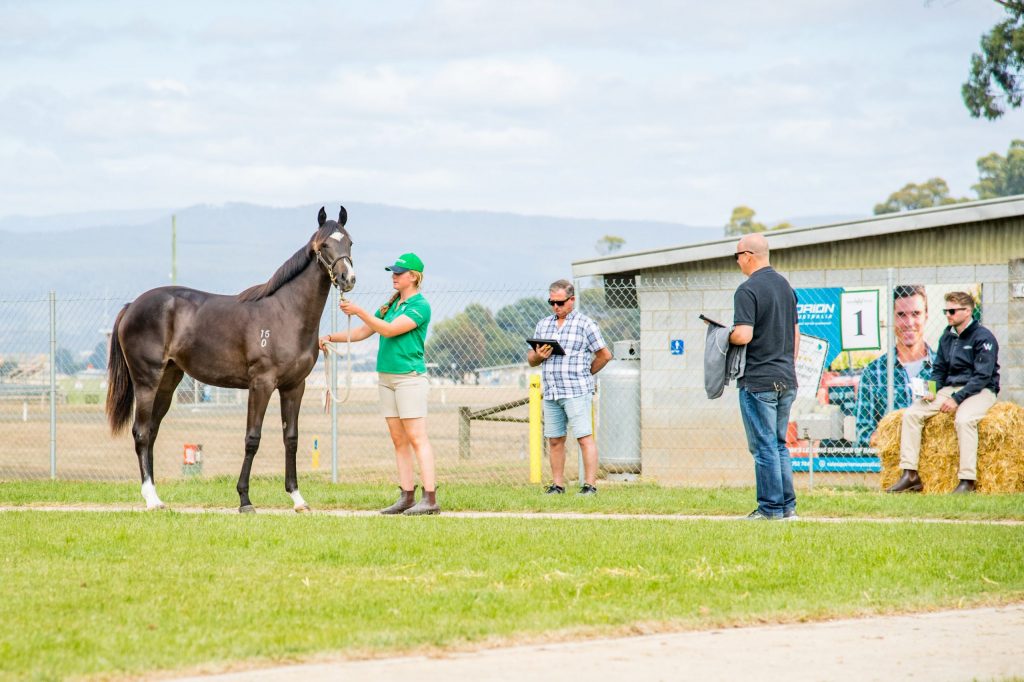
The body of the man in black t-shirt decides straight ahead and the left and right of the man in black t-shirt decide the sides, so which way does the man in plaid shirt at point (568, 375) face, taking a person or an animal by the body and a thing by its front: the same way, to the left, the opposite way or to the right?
to the left

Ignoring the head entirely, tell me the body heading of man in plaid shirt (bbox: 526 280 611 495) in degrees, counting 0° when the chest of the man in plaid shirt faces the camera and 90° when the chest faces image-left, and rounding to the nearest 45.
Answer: approximately 45°

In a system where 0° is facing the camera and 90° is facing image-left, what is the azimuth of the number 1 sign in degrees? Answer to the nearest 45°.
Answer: approximately 0°

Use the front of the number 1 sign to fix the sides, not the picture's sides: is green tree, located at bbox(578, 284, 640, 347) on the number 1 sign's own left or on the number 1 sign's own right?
on the number 1 sign's own right

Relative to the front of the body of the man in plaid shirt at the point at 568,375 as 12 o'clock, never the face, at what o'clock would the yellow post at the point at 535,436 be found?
The yellow post is roughly at 4 o'clock from the man in plaid shirt.

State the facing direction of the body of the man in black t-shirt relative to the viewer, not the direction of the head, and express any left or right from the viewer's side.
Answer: facing away from the viewer and to the left of the viewer

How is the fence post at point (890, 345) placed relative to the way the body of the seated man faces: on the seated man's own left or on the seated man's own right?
on the seated man's own right

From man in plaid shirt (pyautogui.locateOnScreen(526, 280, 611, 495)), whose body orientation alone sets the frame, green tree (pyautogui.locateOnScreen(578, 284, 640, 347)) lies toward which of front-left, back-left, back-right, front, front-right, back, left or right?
back-right

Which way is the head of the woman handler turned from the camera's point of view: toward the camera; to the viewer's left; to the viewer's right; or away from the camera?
to the viewer's left

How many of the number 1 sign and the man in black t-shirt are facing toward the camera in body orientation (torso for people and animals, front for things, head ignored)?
1

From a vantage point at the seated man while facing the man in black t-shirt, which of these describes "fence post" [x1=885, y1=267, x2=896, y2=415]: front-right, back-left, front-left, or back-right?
back-right
